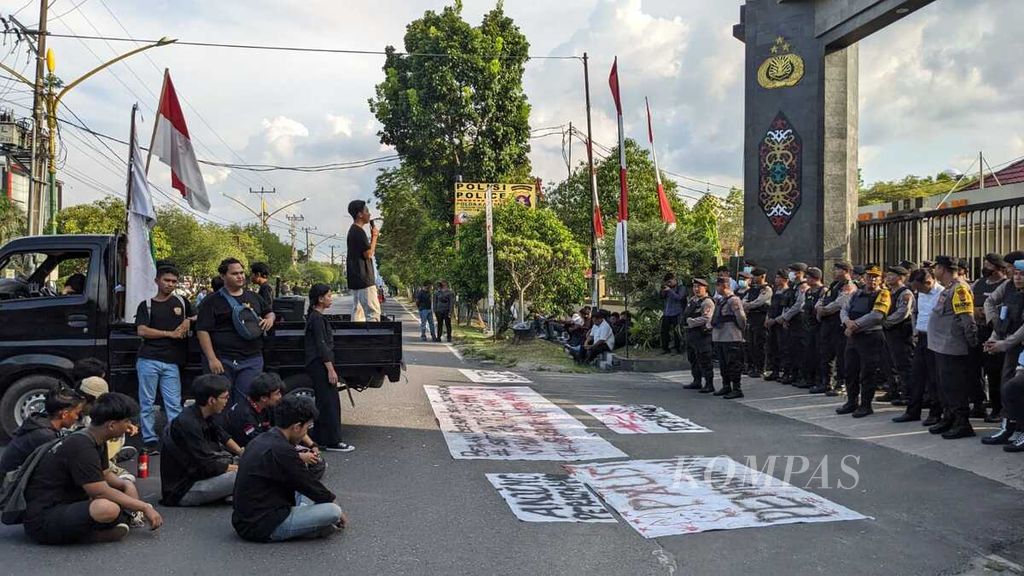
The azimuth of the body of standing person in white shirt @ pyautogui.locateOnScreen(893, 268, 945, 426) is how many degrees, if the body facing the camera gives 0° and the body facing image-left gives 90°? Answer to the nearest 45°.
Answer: approximately 90°

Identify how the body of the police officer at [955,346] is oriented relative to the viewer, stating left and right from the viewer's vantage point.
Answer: facing to the left of the viewer

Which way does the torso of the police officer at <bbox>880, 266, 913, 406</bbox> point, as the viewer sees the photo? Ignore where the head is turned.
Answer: to the viewer's left

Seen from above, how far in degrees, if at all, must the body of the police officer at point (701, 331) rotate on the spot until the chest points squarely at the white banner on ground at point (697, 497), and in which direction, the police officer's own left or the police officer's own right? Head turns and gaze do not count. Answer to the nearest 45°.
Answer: approximately 45° to the police officer's own left

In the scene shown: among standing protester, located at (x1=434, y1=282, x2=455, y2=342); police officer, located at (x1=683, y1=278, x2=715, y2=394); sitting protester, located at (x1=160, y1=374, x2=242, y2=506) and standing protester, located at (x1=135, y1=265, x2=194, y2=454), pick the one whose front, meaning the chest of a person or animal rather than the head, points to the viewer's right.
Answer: the sitting protester

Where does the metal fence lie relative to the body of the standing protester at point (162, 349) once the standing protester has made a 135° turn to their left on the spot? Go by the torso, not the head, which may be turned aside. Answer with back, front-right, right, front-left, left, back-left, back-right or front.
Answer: front-right

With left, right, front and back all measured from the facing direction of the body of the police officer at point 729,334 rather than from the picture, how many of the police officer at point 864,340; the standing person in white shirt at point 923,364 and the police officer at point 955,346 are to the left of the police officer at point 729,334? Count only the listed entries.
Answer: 3

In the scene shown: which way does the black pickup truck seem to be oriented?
to the viewer's left

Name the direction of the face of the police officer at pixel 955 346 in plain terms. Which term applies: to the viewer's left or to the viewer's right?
to the viewer's left

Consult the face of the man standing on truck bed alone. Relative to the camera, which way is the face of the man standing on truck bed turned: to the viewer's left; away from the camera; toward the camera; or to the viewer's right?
to the viewer's right

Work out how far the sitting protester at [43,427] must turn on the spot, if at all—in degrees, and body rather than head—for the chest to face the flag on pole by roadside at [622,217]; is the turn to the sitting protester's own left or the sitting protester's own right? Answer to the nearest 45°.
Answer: approximately 45° to the sitting protester's own left

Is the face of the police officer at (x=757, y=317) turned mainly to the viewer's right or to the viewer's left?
to the viewer's left
